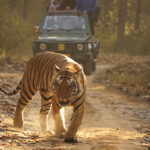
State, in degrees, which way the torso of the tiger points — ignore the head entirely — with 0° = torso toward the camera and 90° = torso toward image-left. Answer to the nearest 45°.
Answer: approximately 315°

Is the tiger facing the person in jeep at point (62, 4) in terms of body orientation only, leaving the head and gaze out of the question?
no

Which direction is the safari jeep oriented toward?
toward the camera

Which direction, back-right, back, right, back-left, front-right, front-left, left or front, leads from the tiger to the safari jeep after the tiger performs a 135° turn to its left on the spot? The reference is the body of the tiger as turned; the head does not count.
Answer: front
